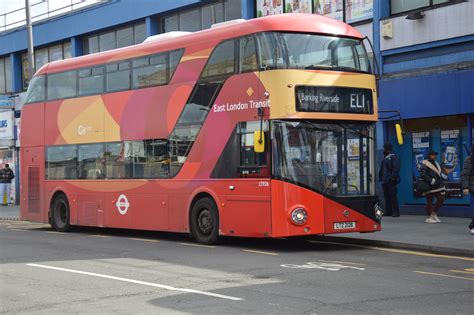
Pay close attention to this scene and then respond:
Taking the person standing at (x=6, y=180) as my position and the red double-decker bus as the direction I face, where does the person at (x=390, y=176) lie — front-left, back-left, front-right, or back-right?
front-left

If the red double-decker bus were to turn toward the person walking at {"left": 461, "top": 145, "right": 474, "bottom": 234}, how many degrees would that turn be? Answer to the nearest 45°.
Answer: approximately 45° to its left

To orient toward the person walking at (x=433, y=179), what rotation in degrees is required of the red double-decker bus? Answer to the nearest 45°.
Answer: approximately 90° to its left

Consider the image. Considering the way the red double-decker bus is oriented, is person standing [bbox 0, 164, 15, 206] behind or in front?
behind

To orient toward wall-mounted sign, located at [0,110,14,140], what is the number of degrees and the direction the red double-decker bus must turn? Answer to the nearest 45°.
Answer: approximately 180°

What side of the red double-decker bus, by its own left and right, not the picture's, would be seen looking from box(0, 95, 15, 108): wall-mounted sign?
back

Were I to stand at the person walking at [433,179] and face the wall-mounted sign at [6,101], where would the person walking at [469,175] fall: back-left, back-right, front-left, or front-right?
back-left

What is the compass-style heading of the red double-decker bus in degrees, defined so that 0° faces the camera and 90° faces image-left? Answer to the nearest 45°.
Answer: approximately 315°
